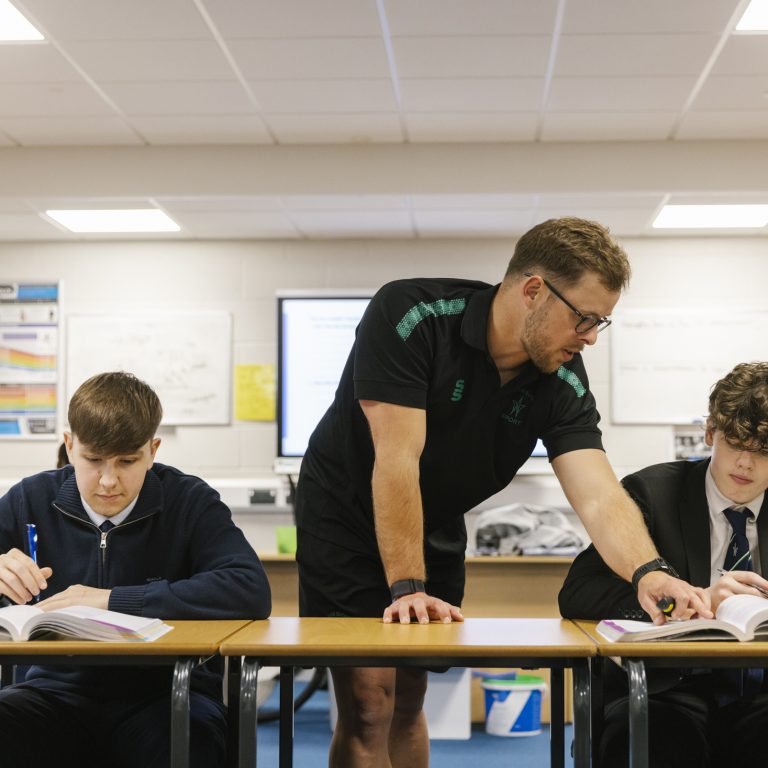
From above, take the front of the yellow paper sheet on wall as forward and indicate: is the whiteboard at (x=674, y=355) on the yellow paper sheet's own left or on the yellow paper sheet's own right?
on the yellow paper sheet's own left

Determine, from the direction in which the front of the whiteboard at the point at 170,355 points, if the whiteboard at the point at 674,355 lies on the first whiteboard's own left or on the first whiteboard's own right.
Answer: on the first whiteboard's own left

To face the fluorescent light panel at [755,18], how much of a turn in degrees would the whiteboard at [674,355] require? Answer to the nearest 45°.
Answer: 0° — it already faces it

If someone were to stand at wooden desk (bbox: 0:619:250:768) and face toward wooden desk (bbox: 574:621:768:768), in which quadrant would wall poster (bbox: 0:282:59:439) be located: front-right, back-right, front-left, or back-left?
back-left

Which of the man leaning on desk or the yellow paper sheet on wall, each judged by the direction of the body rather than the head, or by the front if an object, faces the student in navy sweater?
the yellow paper sheet on wall

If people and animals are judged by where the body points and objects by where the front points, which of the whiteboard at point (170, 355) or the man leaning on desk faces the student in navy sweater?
the whiteboard
